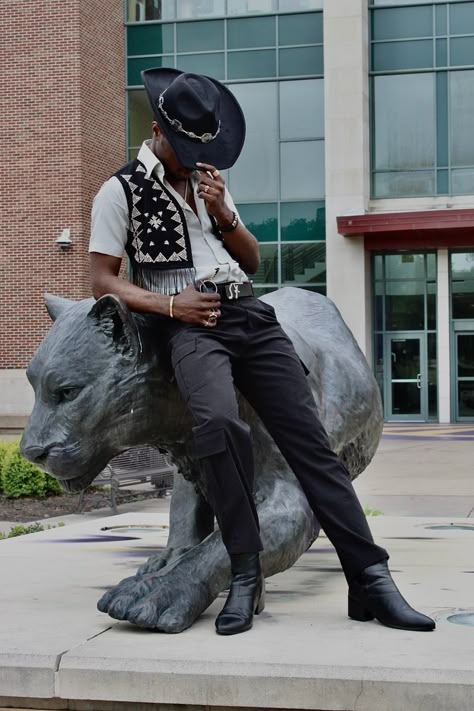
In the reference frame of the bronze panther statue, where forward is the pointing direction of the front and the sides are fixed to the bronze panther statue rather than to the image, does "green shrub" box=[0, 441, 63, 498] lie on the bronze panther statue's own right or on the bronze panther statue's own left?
on the bronze panther statue's own right

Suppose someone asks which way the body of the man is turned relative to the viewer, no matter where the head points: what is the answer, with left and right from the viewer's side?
facing the viewer and to the right of the viewer

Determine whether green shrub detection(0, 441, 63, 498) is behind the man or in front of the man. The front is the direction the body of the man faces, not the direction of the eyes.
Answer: behind

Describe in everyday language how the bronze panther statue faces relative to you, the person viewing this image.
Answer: facing the viewer and to the left of the viewer
